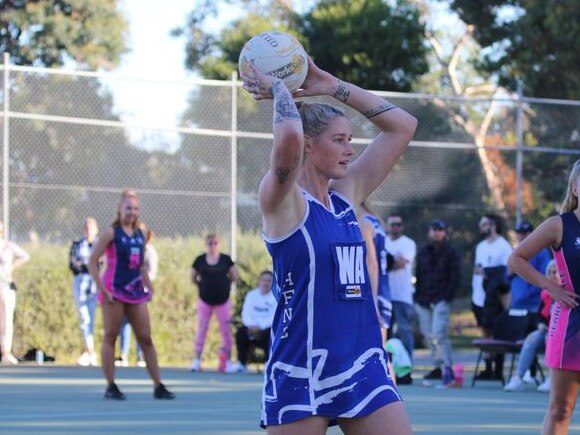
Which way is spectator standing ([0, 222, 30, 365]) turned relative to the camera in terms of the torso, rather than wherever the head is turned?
toward the camera

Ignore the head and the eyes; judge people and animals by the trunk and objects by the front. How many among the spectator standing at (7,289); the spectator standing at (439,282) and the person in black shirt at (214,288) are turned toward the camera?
3

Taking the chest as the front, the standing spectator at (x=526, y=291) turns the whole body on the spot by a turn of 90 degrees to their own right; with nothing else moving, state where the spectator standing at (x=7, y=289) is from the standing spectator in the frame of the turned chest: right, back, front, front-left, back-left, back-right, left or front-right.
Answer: front-left

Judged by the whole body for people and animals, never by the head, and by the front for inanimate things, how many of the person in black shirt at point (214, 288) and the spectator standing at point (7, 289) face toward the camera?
2

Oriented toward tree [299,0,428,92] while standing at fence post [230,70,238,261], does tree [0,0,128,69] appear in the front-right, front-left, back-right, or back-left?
front-left

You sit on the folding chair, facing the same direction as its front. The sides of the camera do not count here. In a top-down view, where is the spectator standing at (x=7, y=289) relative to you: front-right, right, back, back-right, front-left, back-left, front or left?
front-right

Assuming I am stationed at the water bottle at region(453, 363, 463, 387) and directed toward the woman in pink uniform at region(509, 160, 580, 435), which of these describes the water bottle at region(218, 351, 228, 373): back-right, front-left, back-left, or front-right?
back-right

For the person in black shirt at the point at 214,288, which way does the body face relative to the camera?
toward the camera

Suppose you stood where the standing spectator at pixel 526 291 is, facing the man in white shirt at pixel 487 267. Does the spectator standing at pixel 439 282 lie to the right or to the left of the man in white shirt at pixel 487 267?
left

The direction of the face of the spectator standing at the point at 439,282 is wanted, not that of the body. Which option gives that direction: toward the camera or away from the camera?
toward the camera

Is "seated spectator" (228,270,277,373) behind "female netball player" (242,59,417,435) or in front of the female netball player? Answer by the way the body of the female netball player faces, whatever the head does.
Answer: behind

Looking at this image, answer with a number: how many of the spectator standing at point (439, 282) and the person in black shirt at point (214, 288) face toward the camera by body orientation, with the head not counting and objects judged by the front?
2

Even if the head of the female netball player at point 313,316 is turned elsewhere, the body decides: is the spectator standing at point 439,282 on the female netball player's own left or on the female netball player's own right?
on the female netball player's own left

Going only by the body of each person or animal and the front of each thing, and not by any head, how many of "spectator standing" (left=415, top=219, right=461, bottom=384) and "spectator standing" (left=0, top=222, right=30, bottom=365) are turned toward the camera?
2

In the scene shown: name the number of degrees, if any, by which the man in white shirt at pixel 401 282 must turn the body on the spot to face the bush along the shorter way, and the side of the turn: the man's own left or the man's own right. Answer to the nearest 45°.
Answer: approximately 90° to the man's own right
